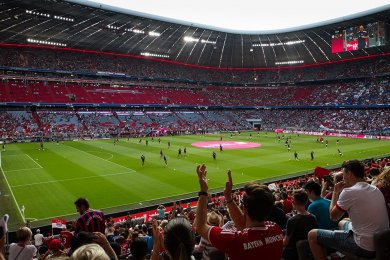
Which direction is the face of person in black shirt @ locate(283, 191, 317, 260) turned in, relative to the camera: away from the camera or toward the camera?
away from the camera

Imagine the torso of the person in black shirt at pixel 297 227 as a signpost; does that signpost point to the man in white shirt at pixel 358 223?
no

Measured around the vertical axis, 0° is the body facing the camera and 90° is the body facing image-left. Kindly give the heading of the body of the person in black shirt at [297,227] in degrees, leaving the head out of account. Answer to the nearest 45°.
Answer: approximately 135°

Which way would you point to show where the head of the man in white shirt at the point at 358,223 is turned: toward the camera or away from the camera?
away from the camera
